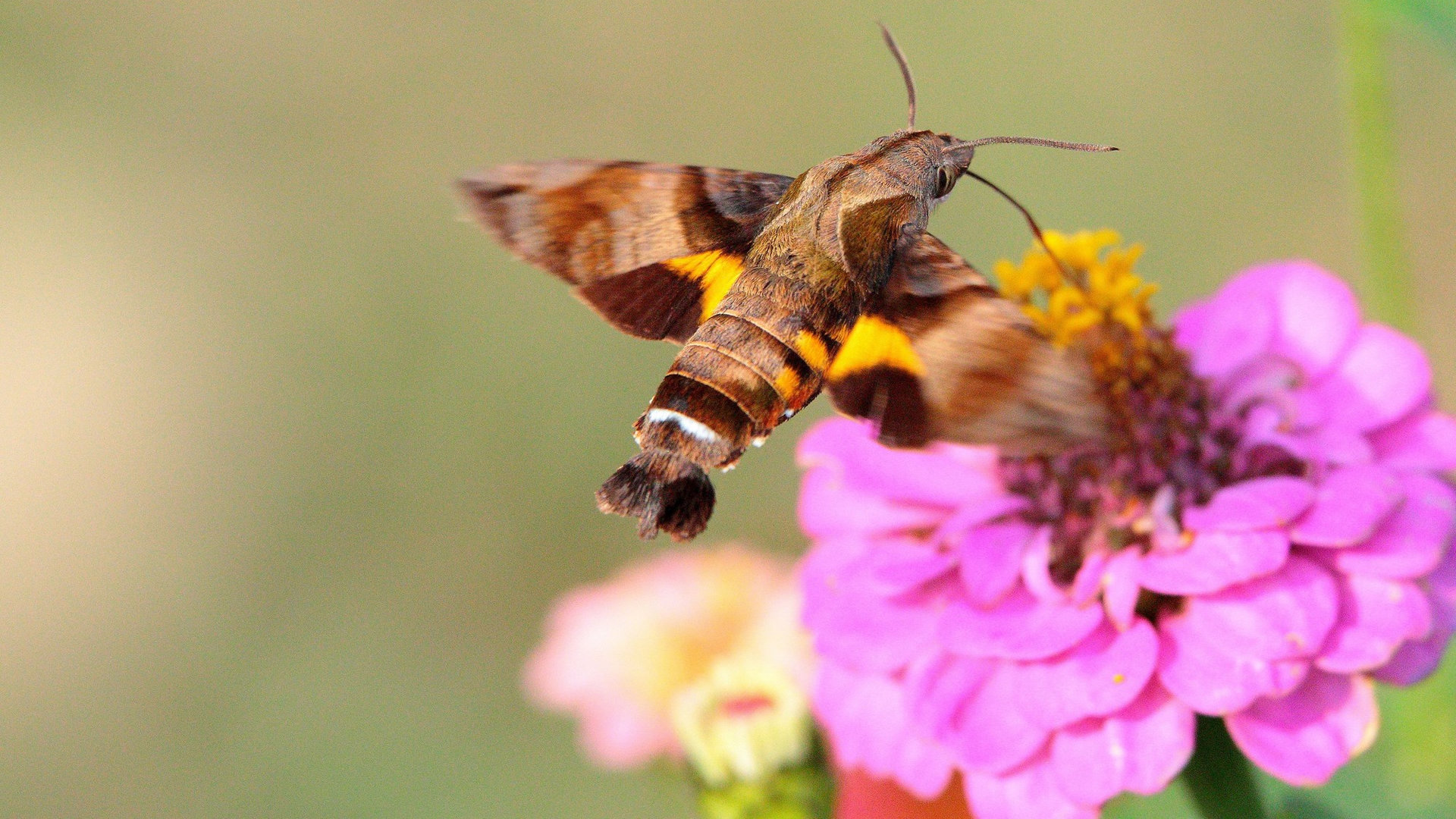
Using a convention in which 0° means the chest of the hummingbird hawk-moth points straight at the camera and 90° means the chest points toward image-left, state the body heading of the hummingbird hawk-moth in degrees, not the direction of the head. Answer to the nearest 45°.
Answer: approximately 225°
